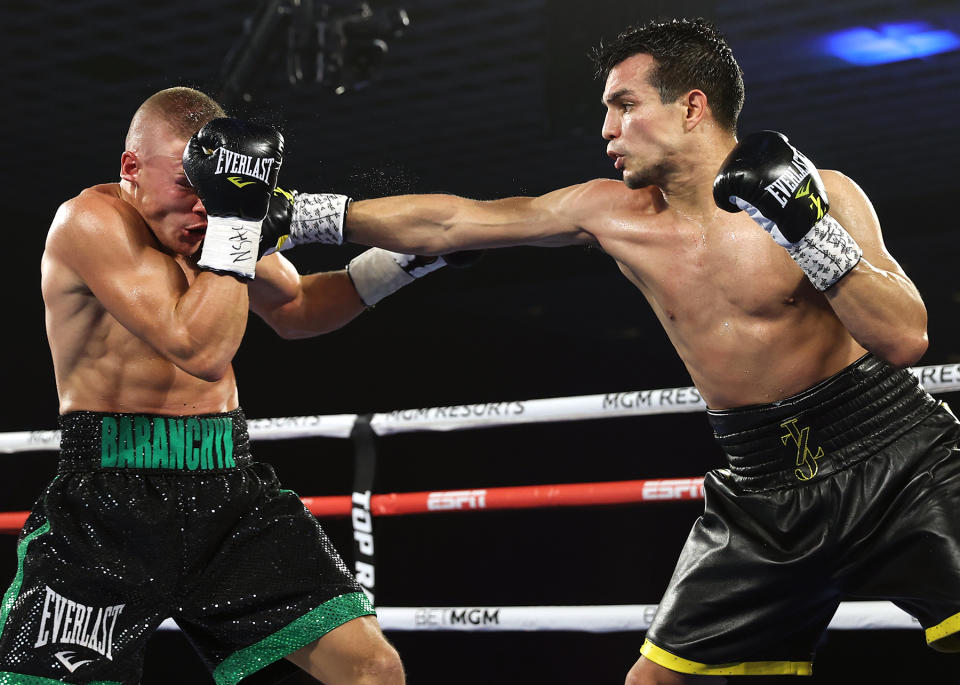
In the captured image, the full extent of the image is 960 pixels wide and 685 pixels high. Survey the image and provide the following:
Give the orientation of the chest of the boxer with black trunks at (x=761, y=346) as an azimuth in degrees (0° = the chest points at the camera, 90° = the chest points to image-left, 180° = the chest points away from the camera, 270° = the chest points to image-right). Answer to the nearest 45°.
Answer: approximately 45°

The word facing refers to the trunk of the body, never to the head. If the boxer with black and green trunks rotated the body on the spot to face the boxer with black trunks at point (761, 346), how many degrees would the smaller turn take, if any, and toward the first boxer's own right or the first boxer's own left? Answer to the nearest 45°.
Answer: approximately 45° to the first boxer's own left

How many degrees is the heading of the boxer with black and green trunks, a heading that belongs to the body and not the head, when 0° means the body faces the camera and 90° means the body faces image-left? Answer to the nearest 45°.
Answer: approximately 315°

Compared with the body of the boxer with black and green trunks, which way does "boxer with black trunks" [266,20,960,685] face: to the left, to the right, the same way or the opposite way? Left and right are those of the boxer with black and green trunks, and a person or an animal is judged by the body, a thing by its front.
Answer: to the right

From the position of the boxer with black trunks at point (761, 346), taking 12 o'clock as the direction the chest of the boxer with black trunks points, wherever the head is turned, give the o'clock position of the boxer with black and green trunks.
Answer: The boxer with black and green trunks is roughly at 1 o'clock from the boxer with black trunks.

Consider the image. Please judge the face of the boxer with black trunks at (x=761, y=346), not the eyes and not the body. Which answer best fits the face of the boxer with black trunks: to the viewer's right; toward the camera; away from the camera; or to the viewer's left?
to the viewer's left
